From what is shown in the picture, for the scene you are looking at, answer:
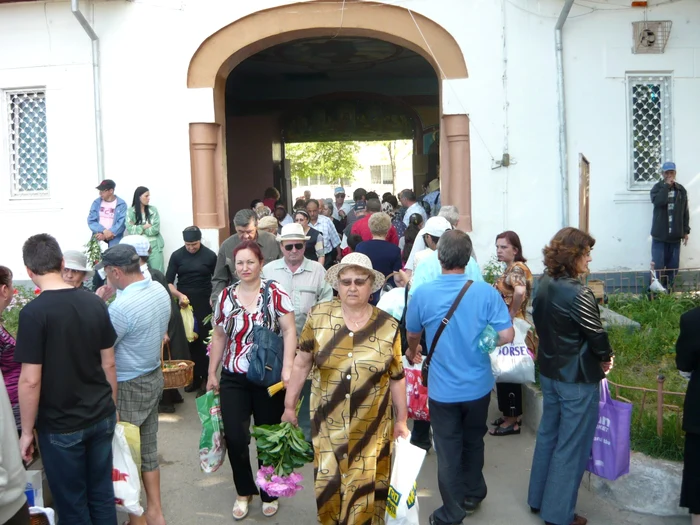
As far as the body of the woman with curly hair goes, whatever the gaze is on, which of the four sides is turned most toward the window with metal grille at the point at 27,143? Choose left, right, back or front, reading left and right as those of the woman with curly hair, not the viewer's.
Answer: left

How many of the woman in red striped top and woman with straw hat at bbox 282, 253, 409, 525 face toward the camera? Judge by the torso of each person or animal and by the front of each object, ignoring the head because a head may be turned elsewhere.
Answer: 2

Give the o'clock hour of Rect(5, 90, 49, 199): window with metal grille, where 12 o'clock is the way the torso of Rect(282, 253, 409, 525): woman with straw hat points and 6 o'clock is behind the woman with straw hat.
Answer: The window with metal grille is roughly at 5 o'clock from the woman with straw hat.

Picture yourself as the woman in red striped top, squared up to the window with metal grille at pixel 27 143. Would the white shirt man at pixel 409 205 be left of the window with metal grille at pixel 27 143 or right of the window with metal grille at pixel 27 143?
right

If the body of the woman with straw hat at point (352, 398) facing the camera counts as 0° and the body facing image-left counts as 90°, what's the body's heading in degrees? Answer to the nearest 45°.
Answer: approximately 0°

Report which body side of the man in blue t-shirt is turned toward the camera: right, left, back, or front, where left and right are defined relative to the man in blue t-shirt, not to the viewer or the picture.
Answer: back

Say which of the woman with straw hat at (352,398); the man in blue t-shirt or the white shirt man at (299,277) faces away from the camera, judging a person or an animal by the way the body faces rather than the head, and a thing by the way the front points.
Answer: the man in blue t-shirt

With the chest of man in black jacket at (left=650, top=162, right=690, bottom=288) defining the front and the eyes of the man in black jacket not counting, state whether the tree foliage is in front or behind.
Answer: behind

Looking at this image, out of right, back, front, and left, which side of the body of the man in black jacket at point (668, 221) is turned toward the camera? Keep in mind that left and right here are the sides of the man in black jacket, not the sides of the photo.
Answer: front

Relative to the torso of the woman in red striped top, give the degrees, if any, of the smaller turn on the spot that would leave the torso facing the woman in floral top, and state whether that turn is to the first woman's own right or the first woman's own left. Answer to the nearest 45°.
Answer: approximately 135° to the first woman's own left

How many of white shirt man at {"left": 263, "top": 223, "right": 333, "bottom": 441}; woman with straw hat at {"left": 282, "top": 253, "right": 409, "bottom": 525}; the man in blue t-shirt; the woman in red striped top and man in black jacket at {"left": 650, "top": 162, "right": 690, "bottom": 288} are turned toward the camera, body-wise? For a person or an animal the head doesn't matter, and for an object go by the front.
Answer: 4

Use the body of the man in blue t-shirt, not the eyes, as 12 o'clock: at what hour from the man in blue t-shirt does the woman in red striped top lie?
The woman in red striped top is roughly at 9 o'clock from the man in blue t-shirt.
